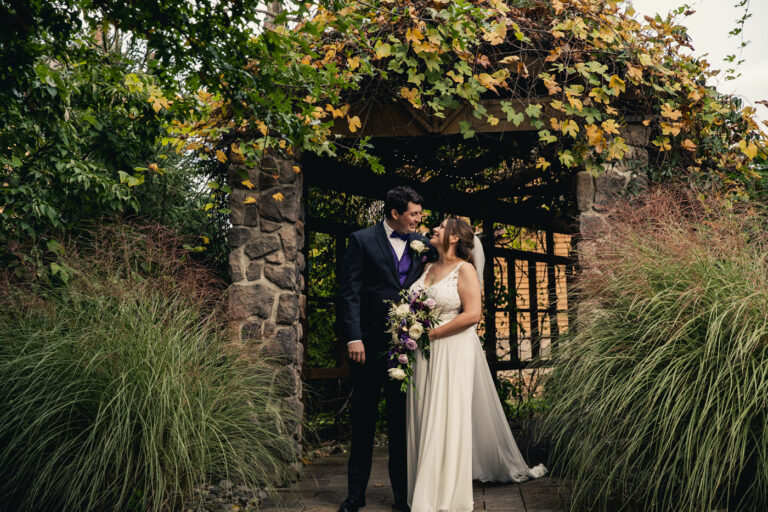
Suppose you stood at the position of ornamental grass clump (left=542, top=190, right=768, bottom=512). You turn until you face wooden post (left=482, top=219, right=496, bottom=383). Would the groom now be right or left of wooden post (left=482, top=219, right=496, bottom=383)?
left

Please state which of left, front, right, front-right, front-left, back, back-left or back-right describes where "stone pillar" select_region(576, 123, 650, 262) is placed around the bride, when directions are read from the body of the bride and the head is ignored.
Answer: back

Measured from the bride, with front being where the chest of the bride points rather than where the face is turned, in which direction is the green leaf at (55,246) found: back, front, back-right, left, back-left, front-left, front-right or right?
front-right

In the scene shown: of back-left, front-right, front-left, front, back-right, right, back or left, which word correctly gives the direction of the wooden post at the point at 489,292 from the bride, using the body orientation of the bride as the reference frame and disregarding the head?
back-right

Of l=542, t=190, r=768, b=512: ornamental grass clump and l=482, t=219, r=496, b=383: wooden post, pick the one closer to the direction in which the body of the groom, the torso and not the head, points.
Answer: the ornamental grass clump

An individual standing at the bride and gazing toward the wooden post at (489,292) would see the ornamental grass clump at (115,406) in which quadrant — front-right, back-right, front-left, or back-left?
back-left

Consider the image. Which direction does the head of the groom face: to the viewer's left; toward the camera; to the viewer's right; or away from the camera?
to the viewer's right

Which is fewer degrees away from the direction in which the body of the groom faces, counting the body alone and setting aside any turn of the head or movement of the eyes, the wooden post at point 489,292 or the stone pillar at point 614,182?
the stone pillar

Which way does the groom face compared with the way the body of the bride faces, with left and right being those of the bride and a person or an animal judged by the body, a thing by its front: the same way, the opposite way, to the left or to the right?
to the left

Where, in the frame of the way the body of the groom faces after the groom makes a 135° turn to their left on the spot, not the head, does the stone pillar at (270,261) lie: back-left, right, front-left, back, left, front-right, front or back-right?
front-left

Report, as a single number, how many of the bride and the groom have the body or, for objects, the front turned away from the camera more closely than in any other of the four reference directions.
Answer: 0

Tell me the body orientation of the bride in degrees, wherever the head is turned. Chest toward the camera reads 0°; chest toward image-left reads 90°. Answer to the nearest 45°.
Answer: approximately 45°

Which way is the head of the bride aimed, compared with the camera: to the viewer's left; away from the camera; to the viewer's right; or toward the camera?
to the viewer's left

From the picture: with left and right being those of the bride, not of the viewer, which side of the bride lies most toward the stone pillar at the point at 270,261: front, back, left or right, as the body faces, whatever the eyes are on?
right

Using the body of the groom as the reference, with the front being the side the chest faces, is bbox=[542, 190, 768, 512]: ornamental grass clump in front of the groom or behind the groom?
in front

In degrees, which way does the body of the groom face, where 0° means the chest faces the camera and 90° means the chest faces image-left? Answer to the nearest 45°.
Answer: approximately 315°

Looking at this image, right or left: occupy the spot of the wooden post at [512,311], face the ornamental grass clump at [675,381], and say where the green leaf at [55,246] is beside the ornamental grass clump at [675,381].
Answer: right
